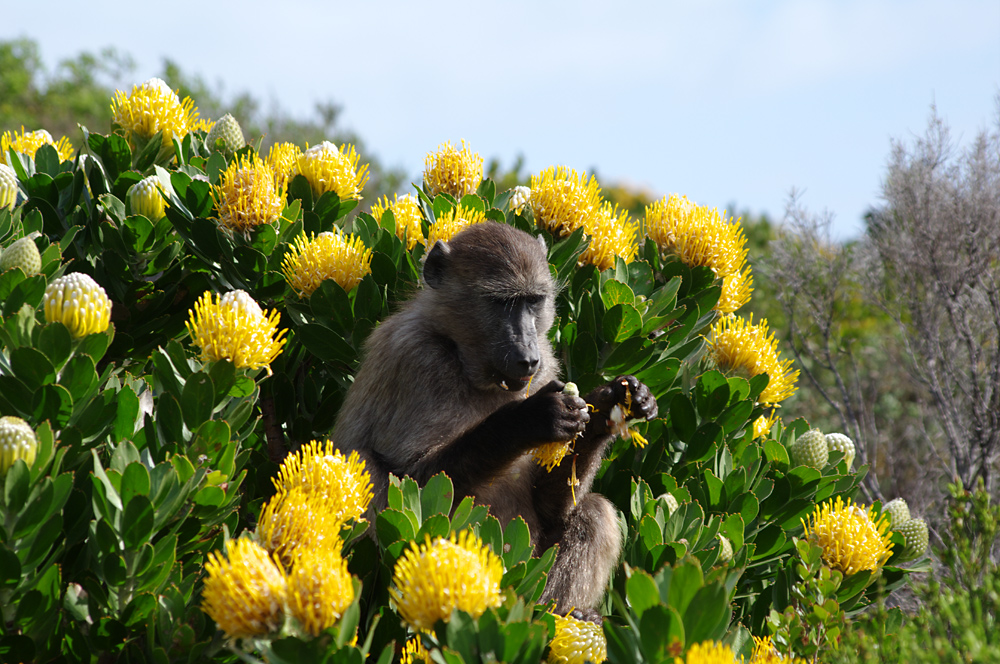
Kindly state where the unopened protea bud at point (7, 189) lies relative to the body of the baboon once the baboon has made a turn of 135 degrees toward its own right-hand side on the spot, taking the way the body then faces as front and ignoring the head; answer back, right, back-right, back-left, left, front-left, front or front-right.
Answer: front

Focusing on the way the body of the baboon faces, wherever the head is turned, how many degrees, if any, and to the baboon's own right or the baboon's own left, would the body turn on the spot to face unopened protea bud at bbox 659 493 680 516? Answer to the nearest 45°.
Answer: approximately 45° to the baboon's own left

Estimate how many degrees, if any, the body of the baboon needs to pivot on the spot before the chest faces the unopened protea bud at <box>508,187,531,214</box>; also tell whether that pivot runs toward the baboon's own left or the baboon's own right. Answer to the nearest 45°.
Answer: approximately 135° to the baboon's own left

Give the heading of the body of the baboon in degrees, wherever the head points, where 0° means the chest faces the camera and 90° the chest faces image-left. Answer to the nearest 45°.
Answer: approximately 315°

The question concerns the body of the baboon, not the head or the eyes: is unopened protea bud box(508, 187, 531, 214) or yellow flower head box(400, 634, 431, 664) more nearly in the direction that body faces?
the yellow flower head

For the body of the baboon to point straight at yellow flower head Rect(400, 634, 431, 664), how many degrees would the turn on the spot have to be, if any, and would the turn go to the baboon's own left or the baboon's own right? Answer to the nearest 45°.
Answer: approximately 45° to the baboon's own right
